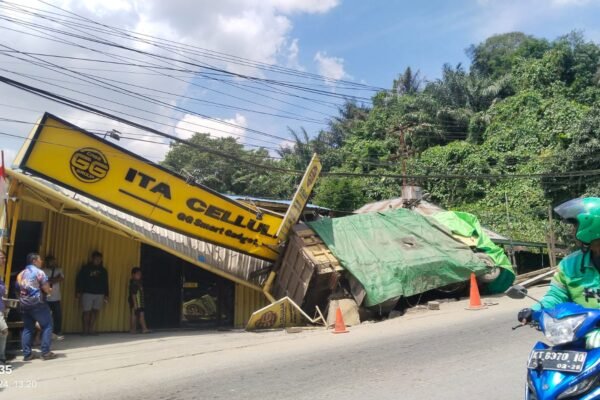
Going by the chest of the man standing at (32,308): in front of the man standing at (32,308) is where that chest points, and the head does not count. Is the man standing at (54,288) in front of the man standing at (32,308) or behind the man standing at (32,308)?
in front

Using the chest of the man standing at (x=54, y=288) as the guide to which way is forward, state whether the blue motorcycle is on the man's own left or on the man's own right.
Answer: on the man's own left

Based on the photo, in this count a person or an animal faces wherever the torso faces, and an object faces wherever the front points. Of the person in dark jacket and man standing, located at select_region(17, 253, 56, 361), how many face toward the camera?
1

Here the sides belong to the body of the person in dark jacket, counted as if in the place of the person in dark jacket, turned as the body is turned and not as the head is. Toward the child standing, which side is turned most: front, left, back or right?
left

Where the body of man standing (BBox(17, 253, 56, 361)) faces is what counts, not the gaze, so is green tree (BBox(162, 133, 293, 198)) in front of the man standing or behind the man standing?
in front

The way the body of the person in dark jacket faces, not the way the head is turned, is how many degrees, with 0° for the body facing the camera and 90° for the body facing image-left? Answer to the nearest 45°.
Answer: approximately 0°
